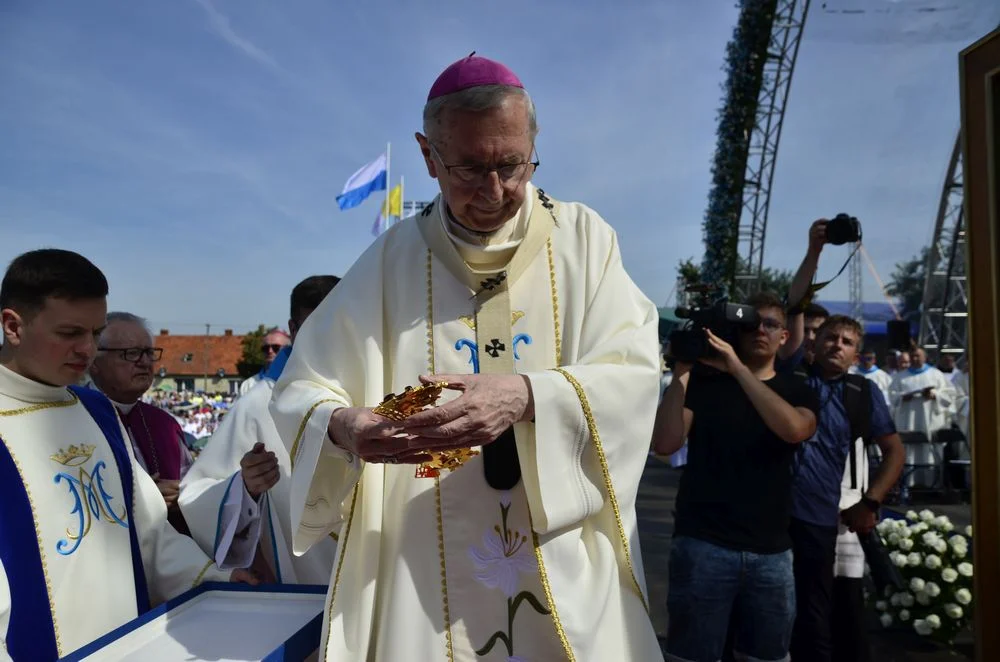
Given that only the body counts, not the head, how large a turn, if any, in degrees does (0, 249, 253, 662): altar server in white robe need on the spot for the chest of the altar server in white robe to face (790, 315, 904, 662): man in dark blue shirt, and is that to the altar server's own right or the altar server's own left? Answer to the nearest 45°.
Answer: approximately 45° to the altar server's own left

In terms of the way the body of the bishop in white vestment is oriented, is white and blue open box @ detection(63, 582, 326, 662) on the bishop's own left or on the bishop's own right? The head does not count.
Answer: on the bishop's own right

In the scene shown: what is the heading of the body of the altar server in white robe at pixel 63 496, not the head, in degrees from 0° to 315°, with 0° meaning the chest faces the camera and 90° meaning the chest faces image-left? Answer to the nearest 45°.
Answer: approximately 315°

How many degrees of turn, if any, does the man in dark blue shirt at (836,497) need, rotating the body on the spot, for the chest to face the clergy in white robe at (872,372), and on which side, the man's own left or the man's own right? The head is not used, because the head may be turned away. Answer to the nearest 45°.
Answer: approximately 180°

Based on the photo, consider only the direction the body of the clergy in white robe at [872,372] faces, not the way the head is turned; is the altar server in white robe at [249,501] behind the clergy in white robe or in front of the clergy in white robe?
in front

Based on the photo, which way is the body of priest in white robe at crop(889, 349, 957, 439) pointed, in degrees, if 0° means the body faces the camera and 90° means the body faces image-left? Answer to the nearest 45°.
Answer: approximately 0°

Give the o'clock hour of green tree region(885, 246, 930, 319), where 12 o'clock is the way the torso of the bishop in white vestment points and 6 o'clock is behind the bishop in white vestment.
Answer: The green tree is roughly at 7 o'clock from the bishop in white vestment.

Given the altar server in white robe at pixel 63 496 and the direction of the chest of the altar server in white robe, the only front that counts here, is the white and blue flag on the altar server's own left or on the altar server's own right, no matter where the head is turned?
on the altar server's own left

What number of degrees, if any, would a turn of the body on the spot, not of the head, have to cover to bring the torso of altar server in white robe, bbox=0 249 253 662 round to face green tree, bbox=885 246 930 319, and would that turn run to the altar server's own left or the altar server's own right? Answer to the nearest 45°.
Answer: approximately 90° to the altar server's own left

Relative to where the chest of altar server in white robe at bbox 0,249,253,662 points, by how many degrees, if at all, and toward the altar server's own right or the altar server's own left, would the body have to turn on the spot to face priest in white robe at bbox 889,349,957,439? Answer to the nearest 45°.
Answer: approximately 45° to the altar server's own left

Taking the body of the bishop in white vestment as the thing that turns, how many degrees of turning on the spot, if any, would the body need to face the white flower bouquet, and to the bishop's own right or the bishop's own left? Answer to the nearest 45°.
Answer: approximately 135° to the bishop's own left

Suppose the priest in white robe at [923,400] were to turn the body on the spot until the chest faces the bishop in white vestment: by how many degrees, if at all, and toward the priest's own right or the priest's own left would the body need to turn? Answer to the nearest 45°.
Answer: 0° — they already face them

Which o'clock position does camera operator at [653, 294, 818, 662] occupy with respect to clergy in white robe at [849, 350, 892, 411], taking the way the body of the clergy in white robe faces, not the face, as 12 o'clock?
The camera operator is roughly at 12 o'clock from the clergy in white robe.

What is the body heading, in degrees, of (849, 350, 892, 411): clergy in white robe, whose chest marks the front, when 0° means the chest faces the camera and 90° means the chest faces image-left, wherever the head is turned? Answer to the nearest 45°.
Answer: approximately 0°
